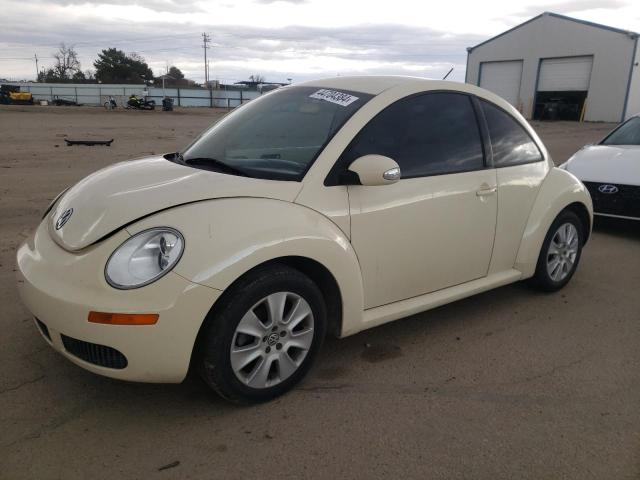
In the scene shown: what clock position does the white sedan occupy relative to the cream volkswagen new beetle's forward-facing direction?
The white sedan is roughly at 6 o'clock from the cream volkswagen new beetle.

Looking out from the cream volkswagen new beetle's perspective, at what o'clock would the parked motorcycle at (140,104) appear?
The parked motorcycle is roughly at 4 o'clock from the cream volkswagen new beetle.

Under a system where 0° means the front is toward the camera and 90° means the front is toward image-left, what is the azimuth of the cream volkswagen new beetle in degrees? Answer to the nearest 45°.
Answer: approximately 45°

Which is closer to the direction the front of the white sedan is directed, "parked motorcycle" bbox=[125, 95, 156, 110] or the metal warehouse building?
the parked motorcycle

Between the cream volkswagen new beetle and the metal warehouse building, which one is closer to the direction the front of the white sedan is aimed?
the cream volkswagen new beetle

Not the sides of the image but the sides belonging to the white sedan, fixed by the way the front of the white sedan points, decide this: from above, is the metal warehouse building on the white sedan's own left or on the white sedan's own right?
on the white sedan's own right

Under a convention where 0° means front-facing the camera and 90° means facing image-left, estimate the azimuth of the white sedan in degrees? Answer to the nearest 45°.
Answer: approximately 45°

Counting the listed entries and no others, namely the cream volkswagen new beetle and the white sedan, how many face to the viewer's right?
0

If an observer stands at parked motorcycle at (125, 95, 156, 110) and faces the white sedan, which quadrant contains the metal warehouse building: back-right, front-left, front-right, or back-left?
front-left

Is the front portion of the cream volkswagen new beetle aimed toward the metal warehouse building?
no

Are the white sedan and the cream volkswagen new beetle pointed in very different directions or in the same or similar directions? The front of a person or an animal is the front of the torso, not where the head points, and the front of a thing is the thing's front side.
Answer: same or similar directions

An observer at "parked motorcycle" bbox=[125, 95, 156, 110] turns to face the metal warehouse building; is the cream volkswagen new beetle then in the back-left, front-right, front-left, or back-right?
front-right

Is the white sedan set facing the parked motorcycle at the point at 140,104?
no

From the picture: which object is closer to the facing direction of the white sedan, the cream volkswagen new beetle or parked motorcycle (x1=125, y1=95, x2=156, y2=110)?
the cream volkswagen new beetle
